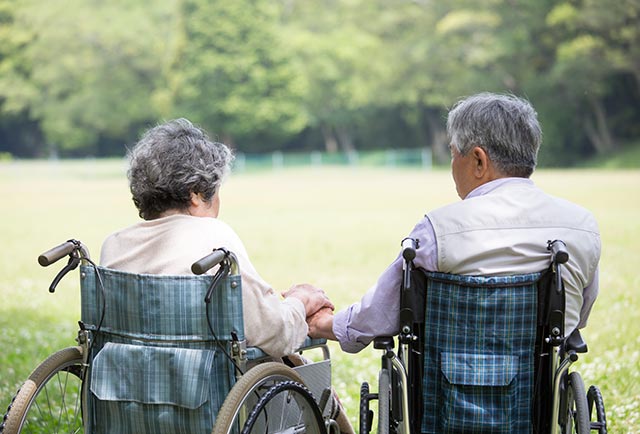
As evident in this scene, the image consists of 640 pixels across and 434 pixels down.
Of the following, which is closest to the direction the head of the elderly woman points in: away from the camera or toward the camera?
away from the camera

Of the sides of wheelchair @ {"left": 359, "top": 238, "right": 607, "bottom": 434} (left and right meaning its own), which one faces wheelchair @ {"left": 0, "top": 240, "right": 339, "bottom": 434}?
left

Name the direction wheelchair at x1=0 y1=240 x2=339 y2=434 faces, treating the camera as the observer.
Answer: facing away from the viewer and to the right of the viewer

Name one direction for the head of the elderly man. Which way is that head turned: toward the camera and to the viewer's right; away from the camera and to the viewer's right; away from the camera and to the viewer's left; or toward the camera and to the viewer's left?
away from the camera and to the viewer's left

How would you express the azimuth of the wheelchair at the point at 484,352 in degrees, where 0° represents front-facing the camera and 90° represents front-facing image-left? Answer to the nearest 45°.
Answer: approximately 180°

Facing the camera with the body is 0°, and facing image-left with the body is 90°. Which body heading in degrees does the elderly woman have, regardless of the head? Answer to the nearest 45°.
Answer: approximately 225°

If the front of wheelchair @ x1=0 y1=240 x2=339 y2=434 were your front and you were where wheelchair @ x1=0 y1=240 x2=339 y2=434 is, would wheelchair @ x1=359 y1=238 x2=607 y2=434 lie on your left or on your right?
on your right

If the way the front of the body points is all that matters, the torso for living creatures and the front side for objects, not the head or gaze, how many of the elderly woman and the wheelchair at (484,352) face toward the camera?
0

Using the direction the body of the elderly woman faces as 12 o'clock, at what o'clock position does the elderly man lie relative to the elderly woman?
The elderly man is roughly at 2 o'clock from the elderly woman.

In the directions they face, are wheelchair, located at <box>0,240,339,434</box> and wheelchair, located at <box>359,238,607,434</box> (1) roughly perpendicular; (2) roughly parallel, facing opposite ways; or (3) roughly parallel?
roughly parallel

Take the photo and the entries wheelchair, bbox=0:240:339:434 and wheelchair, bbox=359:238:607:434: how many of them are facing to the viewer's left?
0

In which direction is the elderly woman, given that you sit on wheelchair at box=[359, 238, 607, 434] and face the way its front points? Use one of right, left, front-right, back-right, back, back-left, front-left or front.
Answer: left
